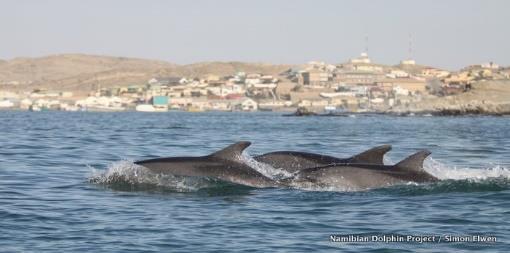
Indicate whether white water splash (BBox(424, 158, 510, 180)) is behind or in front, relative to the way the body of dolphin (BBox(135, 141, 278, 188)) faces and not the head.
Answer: behind

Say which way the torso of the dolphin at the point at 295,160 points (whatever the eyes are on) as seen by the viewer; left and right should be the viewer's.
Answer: facing to the left of the viewer

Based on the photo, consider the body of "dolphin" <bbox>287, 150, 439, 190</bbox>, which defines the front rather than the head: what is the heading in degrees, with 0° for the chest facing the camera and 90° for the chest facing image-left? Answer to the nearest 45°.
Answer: approximately 90°

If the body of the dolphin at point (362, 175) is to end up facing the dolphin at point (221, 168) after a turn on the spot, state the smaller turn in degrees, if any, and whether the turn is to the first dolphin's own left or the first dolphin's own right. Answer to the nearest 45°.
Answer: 0° — it already faces it

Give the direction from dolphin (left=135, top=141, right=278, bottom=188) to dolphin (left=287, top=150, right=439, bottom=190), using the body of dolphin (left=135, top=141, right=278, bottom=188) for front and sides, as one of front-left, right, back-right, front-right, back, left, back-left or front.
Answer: back

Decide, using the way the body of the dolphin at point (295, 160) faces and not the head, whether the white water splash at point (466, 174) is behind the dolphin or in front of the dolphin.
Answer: behind

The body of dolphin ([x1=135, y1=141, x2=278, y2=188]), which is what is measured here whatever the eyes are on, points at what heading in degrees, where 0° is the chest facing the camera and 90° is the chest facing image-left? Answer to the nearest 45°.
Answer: approximately 90°

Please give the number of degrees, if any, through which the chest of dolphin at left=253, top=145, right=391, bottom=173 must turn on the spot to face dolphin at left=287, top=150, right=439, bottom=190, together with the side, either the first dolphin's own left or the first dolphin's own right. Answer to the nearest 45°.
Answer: approximately 135° to the first dolphin's own left
